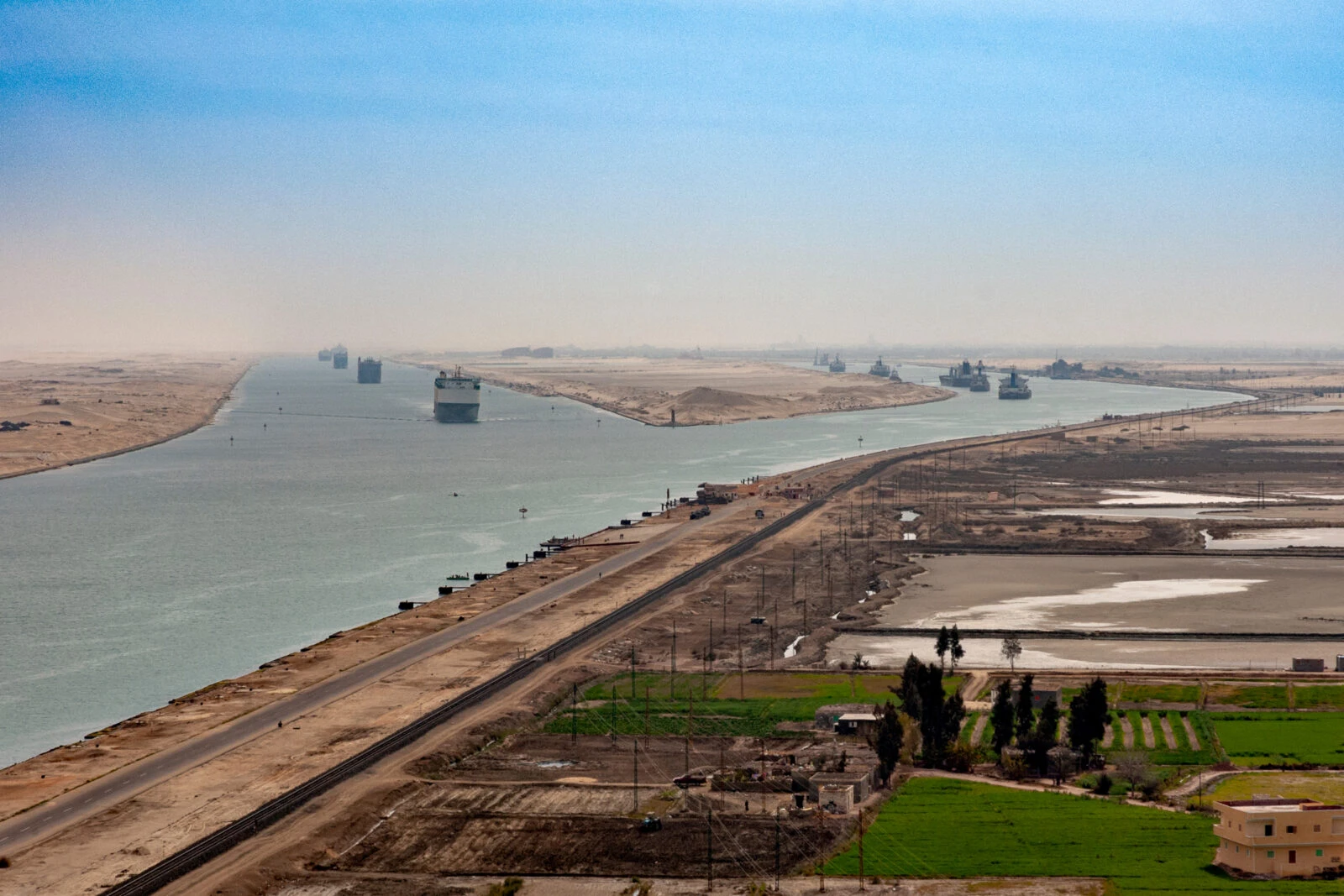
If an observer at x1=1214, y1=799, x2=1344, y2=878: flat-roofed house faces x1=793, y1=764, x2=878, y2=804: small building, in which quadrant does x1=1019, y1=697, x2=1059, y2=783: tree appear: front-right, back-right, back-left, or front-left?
front-right

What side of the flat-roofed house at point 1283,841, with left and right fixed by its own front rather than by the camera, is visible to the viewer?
front

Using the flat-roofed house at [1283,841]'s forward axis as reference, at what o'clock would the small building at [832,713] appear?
The small building is roughly at 4 o'clock from the flat-roofed house.

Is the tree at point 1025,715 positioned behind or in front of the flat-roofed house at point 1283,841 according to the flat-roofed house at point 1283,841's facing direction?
behind

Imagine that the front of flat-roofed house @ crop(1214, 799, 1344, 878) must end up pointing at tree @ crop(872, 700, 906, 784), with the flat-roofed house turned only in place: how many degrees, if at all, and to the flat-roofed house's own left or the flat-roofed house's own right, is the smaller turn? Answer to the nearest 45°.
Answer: approximately 90° to the flat-roofed house's own right

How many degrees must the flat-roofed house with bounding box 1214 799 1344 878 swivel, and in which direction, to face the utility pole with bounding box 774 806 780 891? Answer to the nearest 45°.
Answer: approximately 90° to its right

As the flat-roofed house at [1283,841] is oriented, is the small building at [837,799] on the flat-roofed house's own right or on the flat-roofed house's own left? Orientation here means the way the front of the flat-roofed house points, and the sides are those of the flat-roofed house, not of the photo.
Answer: on the flat-roofed house's own right

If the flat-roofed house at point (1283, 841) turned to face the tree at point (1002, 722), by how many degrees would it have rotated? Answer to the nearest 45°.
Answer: approximately 135° to its right

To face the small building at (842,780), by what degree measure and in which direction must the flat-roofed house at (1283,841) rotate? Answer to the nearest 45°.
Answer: approximately 90° to its right

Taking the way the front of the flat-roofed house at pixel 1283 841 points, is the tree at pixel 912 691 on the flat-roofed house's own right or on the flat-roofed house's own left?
on the flat-roofed house's own right
